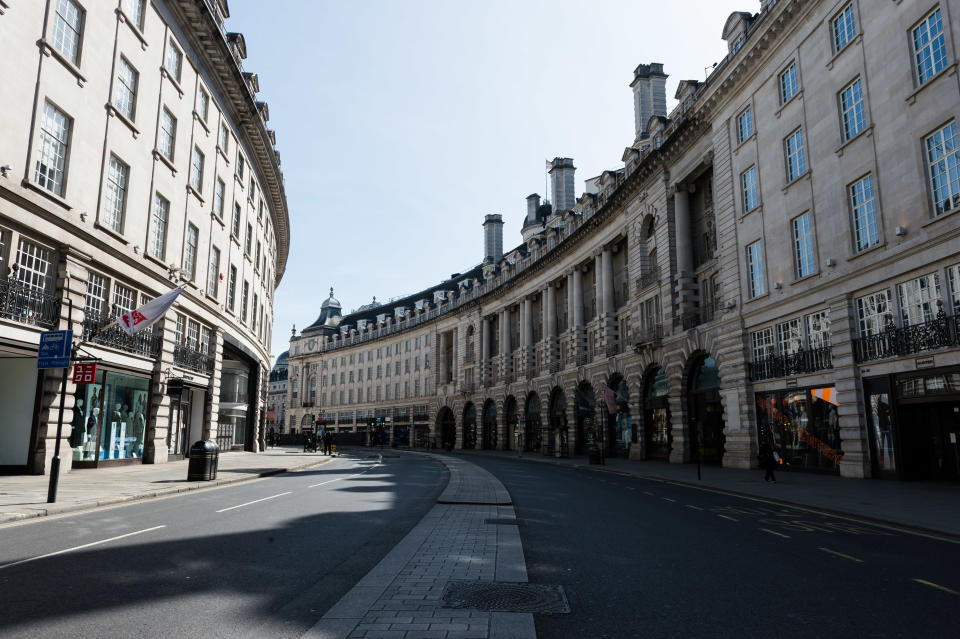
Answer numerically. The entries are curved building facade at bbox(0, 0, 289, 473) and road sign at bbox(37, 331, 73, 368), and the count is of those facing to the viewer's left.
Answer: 0

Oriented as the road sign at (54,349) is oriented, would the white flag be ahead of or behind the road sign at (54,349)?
behind

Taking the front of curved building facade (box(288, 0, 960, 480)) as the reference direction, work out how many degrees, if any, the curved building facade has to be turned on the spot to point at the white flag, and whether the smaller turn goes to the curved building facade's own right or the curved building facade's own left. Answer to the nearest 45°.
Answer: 0° — it already faces it

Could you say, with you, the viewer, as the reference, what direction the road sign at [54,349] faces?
facing the viewer

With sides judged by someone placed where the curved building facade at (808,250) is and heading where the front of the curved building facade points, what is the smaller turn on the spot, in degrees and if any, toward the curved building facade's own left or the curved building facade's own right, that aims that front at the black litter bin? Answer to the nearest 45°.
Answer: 0° — it already faces it

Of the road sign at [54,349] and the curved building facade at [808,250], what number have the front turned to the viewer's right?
0

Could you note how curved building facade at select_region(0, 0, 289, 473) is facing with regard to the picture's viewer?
facing the viewer and to the right of the viewer

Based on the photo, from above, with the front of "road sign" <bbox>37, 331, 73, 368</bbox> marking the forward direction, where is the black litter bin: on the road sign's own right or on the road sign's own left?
on the road sign's own left

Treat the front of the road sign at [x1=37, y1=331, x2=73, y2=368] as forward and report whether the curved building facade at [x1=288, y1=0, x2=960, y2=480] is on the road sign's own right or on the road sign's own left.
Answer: on the road sign's own left

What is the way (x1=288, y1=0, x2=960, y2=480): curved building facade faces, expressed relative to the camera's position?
facing the viewer and to the left of the viewer

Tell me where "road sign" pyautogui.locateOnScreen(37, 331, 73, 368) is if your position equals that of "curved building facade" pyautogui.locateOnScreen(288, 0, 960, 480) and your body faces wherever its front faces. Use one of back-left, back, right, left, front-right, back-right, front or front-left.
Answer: front
